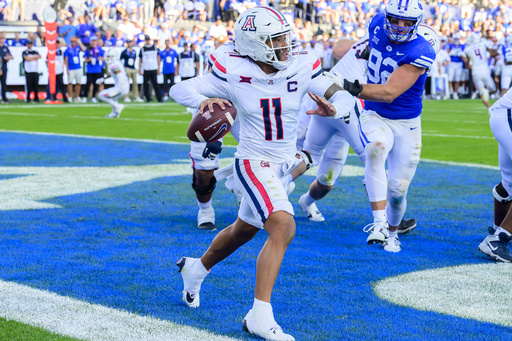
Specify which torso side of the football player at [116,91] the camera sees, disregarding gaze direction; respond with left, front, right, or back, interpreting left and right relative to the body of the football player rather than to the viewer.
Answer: left

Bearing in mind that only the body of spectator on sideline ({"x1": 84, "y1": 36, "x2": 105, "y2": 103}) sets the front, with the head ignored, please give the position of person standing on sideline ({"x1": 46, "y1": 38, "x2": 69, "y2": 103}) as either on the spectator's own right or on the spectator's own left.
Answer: on the spectator's own right

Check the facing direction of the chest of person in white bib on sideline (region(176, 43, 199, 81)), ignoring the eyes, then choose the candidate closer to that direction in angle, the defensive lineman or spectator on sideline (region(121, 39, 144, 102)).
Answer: the defensive lineman

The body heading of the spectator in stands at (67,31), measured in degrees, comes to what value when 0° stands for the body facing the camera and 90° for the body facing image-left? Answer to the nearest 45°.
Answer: approximately 0°

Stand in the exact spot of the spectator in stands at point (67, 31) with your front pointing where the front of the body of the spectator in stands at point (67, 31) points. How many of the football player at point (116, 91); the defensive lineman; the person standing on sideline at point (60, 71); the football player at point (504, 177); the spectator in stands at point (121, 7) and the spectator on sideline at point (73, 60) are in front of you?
5

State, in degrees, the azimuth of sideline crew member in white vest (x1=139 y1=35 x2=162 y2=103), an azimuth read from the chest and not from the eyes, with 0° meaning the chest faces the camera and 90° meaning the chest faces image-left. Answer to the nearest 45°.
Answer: approximately 0°

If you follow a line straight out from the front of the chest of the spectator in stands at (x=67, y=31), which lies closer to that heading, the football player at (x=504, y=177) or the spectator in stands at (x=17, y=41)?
the football player

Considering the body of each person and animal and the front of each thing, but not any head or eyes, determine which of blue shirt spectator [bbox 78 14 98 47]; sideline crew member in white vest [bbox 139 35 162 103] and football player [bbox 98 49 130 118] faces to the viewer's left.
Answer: the football player

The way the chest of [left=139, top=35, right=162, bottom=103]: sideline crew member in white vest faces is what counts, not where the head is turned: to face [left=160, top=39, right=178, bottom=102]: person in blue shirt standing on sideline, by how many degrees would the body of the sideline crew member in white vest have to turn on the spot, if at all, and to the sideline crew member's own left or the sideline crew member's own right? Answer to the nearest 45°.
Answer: approximately 135° to the sideline crew member's own left

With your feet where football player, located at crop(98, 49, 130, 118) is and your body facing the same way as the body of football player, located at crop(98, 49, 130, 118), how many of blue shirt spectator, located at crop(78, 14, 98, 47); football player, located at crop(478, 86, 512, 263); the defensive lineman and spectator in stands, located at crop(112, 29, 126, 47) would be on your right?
2

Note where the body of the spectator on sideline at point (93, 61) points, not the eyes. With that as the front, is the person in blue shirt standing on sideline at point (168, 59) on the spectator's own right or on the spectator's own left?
on the spectator's own left

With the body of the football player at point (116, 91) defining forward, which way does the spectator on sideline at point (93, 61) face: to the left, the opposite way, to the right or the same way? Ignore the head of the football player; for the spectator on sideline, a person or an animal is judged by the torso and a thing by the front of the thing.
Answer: to the left
